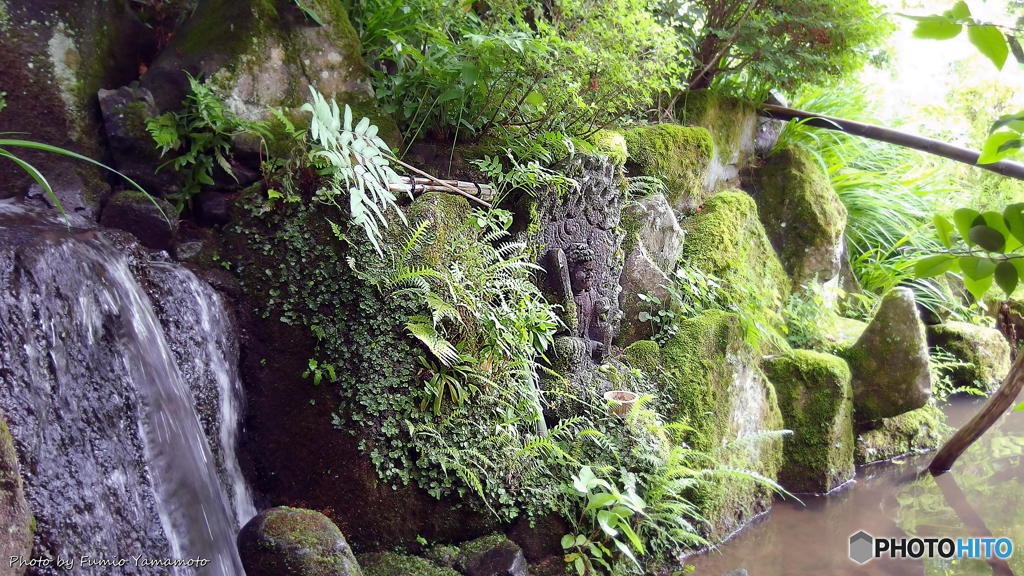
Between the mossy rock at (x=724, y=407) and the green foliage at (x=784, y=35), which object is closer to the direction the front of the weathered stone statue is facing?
the mossy rock

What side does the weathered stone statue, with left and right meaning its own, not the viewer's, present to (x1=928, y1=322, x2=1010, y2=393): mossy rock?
left

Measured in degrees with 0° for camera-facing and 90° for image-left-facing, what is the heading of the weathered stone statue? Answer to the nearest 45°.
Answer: approximately 315°

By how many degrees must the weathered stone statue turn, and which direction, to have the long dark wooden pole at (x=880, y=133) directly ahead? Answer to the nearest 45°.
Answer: approximately 90° to its left

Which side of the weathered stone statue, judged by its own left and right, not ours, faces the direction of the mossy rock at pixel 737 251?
left

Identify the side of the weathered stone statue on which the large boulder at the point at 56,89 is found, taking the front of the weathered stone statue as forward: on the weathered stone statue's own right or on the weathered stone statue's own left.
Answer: on the weathered stone statue's own right

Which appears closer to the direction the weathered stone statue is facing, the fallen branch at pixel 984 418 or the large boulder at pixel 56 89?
the fallen branch

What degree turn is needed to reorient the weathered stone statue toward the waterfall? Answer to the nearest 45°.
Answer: approximately 90° to its right

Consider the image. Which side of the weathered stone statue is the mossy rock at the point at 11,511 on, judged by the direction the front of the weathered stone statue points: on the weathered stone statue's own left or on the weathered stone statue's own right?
on the weathered stone statue's own right
